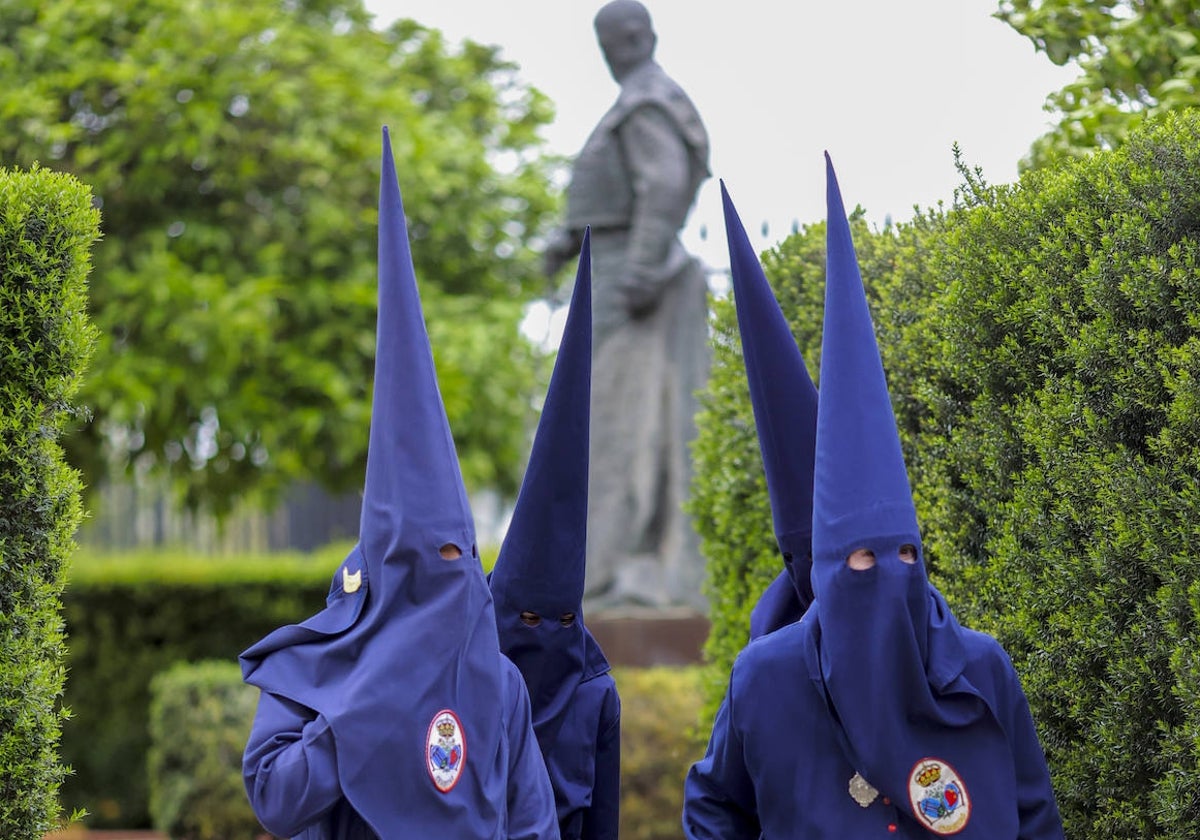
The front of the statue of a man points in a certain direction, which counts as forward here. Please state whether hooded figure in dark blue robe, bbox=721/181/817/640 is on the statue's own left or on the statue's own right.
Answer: on the statue's own left

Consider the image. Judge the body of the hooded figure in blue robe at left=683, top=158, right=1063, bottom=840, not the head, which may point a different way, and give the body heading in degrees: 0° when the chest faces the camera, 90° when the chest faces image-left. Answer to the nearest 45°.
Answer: approximately 0°

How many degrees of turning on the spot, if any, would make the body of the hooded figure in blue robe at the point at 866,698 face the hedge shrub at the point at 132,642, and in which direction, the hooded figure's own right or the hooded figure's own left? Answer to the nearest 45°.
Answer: approximately 135° to the hooded figure's own right

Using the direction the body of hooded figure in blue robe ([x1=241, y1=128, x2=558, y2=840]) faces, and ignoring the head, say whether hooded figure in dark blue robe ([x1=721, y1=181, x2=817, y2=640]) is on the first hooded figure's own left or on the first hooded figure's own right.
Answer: on the first hooded figure's own left

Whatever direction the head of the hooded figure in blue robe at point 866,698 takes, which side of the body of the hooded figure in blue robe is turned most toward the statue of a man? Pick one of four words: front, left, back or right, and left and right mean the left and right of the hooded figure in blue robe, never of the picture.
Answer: back

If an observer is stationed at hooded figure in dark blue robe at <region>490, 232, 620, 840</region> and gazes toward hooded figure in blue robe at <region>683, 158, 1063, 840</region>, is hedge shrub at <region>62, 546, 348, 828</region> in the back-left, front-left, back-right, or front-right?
back-left

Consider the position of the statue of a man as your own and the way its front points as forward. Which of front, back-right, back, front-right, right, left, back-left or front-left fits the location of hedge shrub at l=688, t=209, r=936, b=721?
left

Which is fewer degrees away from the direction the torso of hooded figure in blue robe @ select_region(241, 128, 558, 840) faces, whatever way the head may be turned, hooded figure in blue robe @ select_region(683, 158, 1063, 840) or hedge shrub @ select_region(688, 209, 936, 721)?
the hooded figure in blue robe

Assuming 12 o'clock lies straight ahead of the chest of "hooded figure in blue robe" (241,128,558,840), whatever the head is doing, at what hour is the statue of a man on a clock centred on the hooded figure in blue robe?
The statue of a man is roughly at 8 o'clock from the hooded figure in blue robe.

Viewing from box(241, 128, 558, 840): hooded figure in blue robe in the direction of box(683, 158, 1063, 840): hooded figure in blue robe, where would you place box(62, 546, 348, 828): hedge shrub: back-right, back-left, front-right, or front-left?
back-left

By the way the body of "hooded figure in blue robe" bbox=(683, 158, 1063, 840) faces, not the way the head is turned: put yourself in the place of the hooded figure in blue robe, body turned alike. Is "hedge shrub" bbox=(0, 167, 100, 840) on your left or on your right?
on your right
